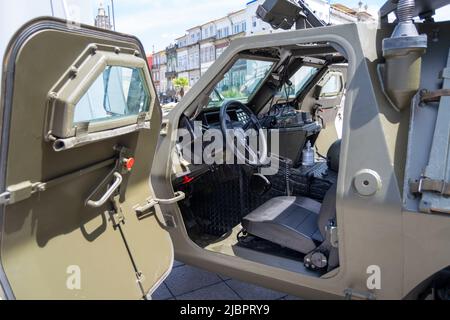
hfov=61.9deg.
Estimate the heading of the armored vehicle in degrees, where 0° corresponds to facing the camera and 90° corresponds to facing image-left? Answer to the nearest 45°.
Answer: approximately 135°
